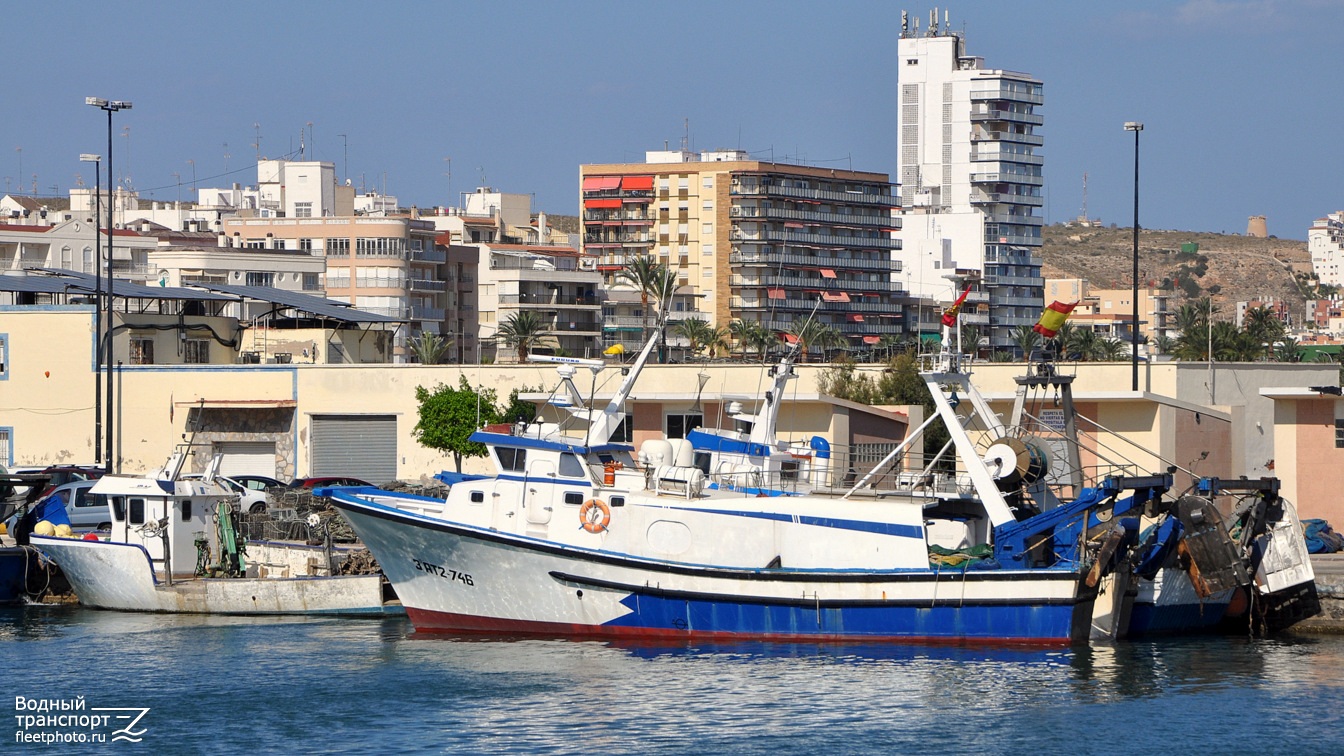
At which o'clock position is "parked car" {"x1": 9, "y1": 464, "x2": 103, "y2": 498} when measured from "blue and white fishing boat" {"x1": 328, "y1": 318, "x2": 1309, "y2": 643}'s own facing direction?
The parked car is roughly at 1 o'clock from the blue and white fishing boat.

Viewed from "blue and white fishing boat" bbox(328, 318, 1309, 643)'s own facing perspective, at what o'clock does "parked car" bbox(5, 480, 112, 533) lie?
The parked car is roughly at 1 o'clock from the blue and white fishing boat.

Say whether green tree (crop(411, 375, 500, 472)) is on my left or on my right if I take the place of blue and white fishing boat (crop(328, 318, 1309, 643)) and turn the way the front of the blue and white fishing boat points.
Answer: on my right

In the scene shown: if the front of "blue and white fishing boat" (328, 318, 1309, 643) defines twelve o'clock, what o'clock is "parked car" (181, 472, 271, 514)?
The parked car is roughly at 1 o'clock from the blue and white fishing boat.

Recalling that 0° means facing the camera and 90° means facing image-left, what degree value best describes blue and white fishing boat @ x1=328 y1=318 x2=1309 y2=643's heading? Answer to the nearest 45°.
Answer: approximately 90°

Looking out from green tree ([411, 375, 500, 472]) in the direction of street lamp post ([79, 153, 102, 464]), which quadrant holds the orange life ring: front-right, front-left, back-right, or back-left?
back-left
